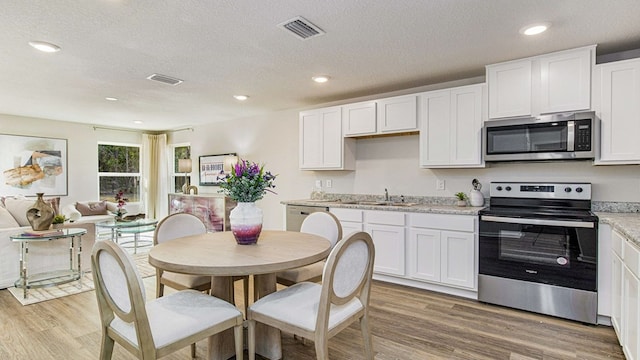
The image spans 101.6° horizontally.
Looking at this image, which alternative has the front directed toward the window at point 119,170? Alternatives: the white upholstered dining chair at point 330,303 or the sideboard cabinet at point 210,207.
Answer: the white upholstered dining chair

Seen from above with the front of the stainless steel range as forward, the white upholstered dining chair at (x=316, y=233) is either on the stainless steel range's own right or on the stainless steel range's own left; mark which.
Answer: on the stainless steel range's own right

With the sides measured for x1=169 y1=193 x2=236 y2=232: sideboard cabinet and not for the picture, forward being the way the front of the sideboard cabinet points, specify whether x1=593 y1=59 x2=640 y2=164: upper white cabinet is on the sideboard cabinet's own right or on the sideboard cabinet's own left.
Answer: on the sideboard cabinet's own left

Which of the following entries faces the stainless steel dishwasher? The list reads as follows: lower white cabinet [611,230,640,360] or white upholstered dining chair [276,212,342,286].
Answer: the lower white cabinet

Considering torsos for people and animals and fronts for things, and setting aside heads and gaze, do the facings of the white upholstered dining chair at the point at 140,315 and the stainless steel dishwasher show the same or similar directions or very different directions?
very different directions

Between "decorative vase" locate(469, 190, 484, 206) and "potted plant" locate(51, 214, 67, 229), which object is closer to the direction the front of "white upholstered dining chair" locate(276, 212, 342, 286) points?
the potted plant

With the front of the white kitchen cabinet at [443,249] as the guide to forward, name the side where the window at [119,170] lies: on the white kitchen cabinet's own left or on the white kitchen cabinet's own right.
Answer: on the white kitchen cabinet's own right

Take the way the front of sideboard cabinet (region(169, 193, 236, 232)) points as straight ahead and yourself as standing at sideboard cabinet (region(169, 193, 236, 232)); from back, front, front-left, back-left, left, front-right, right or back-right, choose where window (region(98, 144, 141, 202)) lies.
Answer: right

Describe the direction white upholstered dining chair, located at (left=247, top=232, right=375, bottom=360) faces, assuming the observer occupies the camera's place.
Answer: facing away from the viewer and to the left of the viewer

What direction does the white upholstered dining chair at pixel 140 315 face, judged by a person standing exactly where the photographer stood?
facing away from the viewer and to the right of the viewer

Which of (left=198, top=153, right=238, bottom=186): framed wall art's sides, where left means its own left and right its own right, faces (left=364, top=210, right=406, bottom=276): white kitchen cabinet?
left

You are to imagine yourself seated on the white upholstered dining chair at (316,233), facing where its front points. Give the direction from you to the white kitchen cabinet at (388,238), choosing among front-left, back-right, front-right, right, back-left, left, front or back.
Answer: back
